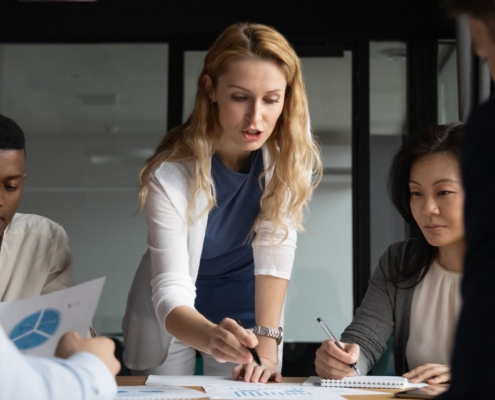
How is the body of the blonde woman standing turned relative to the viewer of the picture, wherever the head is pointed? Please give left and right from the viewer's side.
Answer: facing the viewer and to the right of the viewer

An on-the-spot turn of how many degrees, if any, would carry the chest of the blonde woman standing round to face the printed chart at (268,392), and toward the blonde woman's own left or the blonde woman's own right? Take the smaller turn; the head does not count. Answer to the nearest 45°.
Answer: approximately 45° to the blonde woman's own right

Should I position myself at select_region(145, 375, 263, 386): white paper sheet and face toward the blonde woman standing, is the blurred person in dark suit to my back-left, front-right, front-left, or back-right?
back-right

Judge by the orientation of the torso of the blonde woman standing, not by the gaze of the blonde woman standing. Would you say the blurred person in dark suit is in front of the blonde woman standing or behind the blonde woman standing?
in front

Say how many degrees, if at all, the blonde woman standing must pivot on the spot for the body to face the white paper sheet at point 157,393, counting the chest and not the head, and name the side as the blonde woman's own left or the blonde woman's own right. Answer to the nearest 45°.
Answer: approximately 45° to the blonde woman's own right
